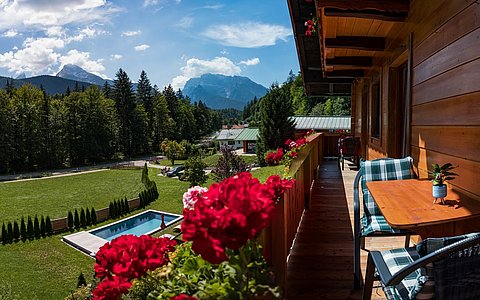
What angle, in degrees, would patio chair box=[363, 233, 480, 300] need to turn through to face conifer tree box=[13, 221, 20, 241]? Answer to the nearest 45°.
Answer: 0° — it already faces it

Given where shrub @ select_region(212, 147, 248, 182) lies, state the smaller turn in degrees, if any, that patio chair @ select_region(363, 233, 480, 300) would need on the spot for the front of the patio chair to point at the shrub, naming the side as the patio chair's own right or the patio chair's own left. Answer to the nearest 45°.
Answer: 0° — it already faces it

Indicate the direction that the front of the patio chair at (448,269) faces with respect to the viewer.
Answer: facing away from the viewer and to the left of the viewer

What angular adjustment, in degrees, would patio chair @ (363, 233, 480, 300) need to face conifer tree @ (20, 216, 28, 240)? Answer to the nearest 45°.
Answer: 0° — it already faces it

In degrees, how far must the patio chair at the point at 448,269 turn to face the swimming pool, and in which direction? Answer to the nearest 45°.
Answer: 0° — it already faces it

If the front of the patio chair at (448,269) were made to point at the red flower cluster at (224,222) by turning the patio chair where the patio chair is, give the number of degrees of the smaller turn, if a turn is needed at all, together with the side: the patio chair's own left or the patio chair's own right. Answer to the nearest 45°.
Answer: approximately 90° to the patio chair's own left

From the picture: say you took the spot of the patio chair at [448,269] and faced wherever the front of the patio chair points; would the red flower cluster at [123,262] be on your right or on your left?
on your left
